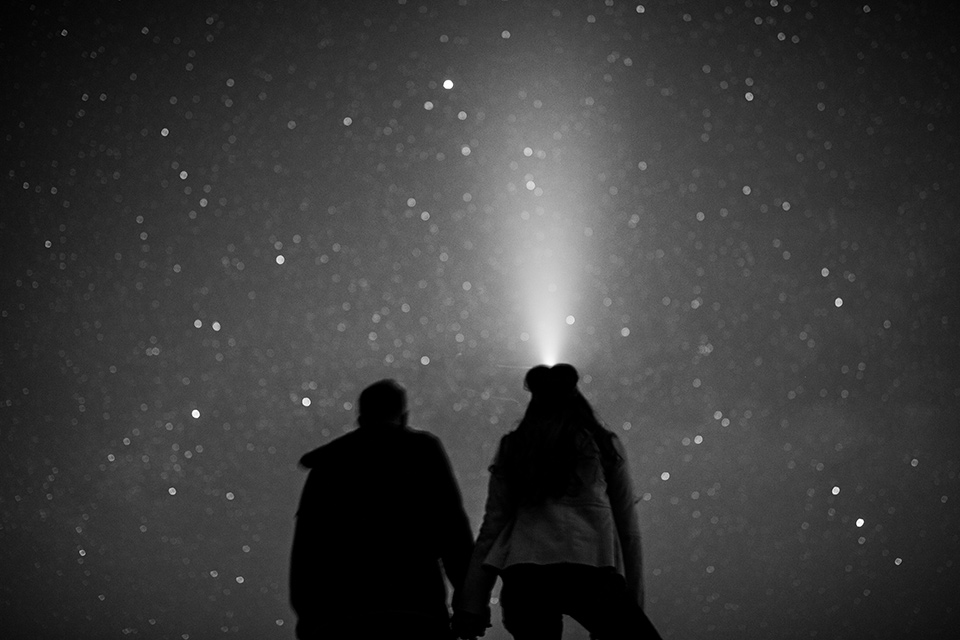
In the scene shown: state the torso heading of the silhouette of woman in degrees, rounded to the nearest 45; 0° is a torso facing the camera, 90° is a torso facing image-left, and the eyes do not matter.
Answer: approximately 180°
